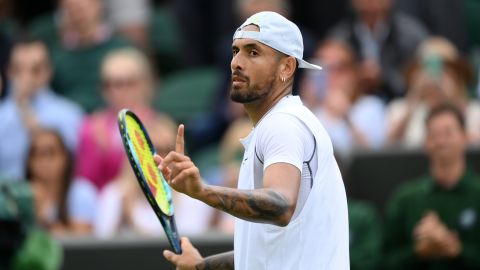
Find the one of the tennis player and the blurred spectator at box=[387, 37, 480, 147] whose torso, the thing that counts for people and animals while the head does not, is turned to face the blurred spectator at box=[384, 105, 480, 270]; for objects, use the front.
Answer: the blurred spectator at box=[387, 37, 480, 147]

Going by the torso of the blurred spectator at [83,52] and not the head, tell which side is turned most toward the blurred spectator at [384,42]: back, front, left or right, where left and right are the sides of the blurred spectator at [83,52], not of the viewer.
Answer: left

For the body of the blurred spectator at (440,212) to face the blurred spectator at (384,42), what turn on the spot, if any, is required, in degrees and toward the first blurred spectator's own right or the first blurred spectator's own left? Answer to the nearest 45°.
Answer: approximately 180°

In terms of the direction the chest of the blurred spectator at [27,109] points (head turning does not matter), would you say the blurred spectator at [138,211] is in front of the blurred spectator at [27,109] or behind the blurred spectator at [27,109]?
in front

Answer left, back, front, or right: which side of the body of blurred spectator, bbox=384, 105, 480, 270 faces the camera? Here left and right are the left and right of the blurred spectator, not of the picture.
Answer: front

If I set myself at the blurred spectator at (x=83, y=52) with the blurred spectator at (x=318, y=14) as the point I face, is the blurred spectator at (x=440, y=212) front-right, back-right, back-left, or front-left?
front-right

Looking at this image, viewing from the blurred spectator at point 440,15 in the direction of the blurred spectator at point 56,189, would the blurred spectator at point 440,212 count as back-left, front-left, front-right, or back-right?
front-left

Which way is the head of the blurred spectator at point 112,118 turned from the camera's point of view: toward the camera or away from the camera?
toward the camera

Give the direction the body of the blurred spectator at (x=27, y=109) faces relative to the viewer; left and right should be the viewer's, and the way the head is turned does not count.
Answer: facing the viewer
